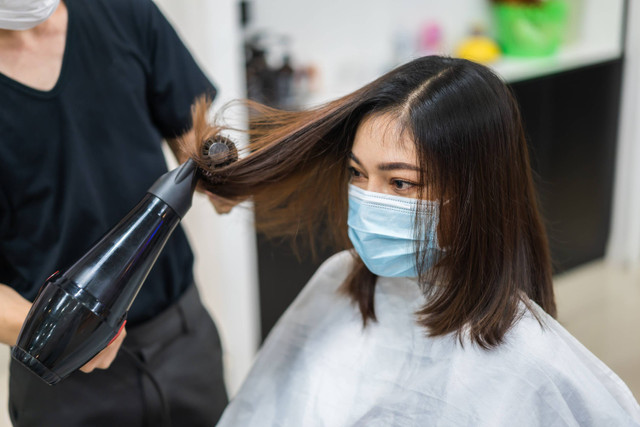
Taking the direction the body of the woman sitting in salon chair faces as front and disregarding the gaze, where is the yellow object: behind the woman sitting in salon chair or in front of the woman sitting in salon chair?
behind

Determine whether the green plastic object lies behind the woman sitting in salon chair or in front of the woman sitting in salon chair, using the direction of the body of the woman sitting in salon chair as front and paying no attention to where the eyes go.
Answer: behind

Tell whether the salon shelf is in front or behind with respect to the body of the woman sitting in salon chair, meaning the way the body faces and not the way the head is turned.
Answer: behind
